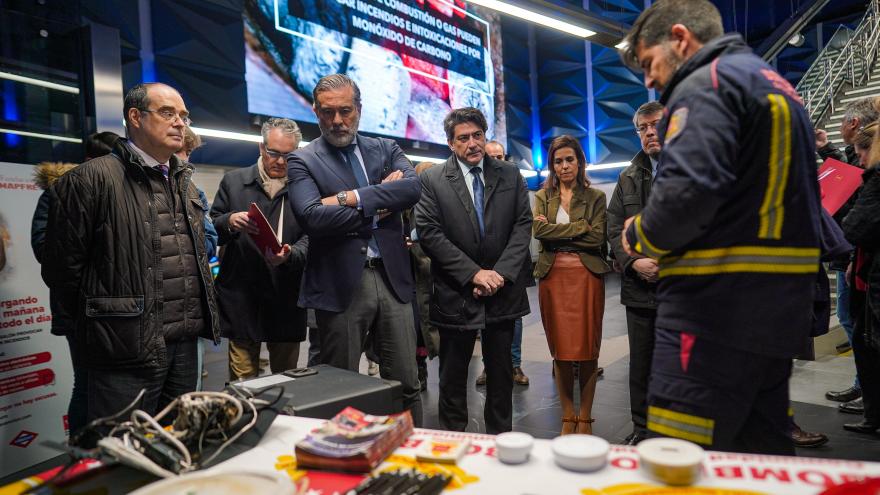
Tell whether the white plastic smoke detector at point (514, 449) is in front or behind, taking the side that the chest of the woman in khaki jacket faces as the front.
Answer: in front

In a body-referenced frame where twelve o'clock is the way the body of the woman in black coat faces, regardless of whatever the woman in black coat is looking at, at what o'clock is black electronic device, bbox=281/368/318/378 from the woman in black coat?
The black electronic device is roughly at 10 o'clock from the woman in black coat.

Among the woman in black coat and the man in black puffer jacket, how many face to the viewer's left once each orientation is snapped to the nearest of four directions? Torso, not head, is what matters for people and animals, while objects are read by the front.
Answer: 1

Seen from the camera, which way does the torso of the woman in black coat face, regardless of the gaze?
to the viewer's left

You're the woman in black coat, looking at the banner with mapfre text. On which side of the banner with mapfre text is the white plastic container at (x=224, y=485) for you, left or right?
left

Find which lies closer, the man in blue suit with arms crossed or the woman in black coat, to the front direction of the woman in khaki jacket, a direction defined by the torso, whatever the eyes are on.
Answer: the man in blue suit with arms crossed

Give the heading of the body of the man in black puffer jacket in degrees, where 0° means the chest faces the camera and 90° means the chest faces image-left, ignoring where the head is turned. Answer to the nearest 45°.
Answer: approximately 315°

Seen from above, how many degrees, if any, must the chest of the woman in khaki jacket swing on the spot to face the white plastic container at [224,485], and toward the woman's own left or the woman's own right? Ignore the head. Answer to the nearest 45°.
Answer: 0° — they already face it

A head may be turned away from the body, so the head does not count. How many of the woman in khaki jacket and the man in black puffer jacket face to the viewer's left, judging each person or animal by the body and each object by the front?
0

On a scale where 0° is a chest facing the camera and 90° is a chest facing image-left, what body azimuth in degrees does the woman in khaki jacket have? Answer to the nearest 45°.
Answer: approximately 0°

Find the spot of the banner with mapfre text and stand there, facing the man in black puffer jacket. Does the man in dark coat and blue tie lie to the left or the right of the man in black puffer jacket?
left

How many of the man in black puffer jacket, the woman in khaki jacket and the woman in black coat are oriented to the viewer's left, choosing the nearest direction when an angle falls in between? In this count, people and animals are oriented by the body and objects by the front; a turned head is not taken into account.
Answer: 1

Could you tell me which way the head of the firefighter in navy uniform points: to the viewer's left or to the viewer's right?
to the viewer's left

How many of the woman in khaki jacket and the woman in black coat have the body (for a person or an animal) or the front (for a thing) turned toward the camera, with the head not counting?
1
